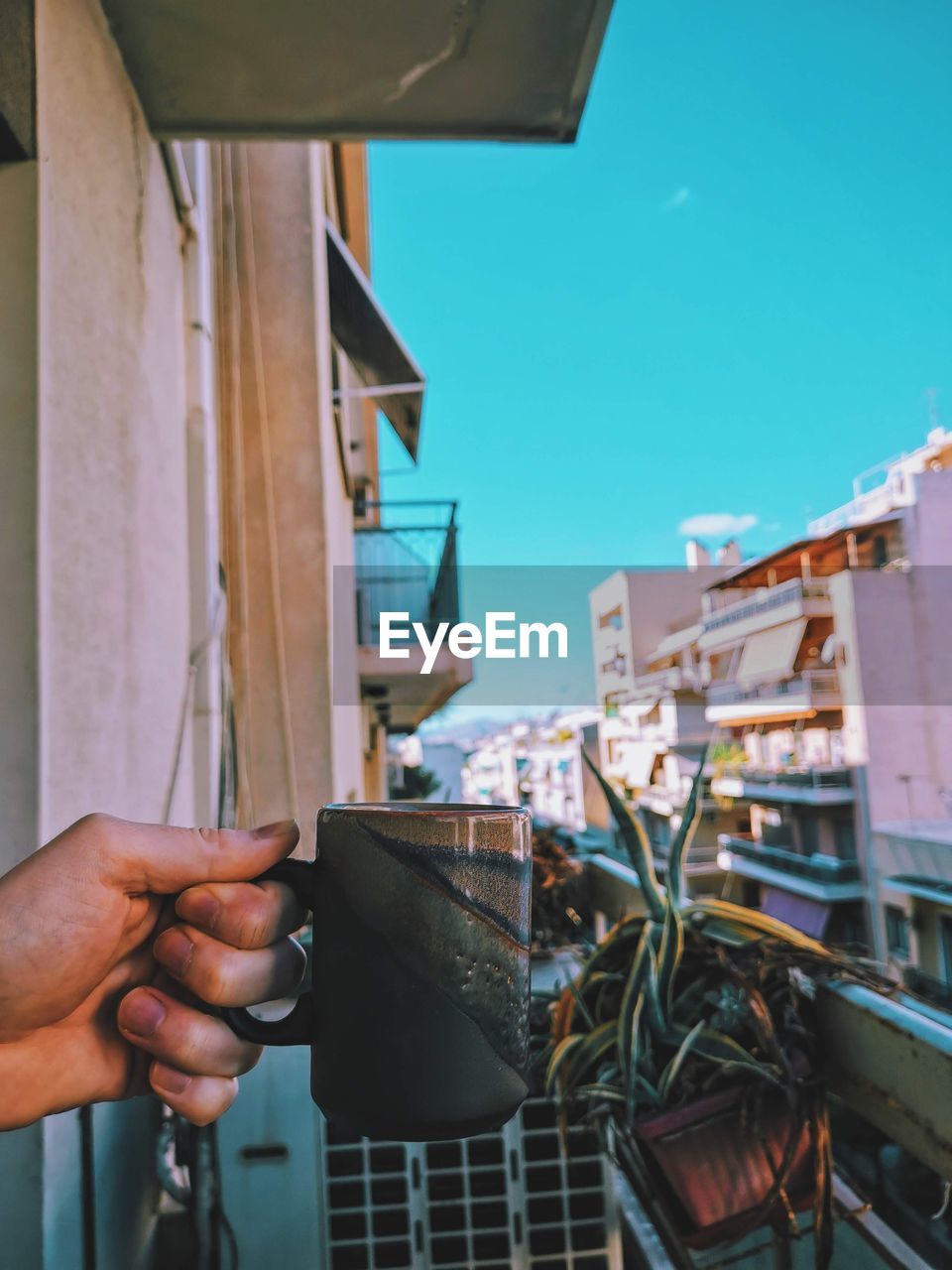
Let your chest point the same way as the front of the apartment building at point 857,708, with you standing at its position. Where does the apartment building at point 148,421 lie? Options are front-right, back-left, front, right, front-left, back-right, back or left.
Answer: front-left

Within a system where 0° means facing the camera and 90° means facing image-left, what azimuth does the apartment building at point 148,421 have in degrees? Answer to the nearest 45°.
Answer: approximately 270°

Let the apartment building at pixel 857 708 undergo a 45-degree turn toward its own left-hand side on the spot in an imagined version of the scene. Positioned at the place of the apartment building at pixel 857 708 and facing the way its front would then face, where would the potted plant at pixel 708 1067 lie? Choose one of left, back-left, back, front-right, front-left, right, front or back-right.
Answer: front

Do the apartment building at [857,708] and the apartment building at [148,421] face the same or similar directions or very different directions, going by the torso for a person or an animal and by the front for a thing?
very different directions

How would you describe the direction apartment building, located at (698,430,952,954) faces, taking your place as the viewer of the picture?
facing the viewer and to the left of the viewer

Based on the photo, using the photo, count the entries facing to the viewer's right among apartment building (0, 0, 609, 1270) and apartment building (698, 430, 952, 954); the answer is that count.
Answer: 1

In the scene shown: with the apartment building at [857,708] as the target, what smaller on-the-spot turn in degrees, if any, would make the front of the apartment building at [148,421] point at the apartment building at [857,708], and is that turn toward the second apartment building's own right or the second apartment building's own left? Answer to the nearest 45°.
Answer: approximately 45° to the second apartment building's own left
